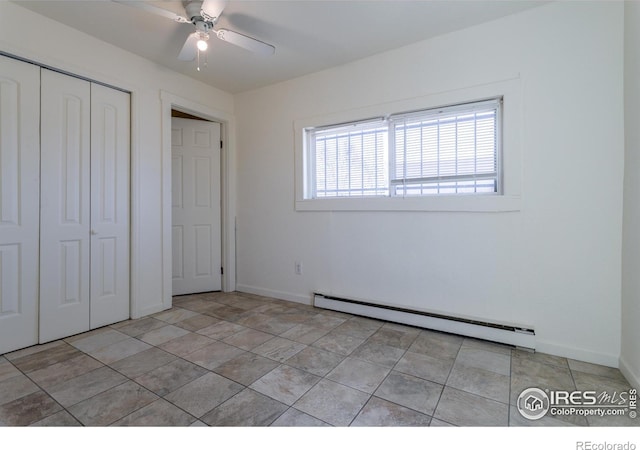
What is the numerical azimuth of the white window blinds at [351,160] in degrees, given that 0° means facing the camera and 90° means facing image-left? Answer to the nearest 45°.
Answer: approximately 45°

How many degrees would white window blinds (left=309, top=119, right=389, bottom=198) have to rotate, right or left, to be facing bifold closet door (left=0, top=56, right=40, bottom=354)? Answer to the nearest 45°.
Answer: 0° — it already faces it

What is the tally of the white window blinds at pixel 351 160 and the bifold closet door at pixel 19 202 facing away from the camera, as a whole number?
0

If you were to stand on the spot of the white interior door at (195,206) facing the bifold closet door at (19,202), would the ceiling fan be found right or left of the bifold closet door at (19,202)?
left

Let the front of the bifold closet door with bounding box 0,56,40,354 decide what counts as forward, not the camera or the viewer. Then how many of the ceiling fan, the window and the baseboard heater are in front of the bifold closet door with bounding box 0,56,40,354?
3

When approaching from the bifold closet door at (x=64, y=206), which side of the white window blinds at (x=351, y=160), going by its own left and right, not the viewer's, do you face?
front

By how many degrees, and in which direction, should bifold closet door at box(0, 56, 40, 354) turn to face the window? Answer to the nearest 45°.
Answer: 0° — it already faces it

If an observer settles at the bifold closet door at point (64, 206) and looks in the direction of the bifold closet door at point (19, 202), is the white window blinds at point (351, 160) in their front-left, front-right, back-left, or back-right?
back-left

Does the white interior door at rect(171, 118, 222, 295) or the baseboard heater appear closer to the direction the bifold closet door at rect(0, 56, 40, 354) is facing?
the baseboard heater

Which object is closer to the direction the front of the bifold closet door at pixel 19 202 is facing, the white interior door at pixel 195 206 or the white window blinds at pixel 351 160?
the white window blinds

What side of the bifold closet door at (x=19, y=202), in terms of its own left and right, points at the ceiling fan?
front
